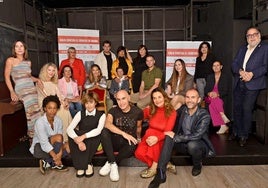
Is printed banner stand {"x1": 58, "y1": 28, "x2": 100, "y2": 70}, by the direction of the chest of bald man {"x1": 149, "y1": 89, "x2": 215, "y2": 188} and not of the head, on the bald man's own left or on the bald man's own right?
on the bald man's own right

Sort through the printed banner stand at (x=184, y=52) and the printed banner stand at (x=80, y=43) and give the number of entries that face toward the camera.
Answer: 2

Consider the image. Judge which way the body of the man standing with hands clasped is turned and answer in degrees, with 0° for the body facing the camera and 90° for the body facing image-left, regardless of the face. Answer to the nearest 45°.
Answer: approximately 45°

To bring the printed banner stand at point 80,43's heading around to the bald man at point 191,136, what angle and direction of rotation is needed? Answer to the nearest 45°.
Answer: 0° — it already faces them

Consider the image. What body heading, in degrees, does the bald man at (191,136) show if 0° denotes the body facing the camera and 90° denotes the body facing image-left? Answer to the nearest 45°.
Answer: approximately 45°

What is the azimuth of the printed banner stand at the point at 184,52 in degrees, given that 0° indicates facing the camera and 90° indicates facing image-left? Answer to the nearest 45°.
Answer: approximately 0°

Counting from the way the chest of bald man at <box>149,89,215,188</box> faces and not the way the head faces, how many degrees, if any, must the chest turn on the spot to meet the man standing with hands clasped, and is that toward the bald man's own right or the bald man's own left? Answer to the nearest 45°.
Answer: approximately 180°

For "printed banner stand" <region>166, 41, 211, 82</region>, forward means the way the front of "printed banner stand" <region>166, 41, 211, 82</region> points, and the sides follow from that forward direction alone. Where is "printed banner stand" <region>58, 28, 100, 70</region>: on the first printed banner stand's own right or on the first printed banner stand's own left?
on the first printed banner stand's own right

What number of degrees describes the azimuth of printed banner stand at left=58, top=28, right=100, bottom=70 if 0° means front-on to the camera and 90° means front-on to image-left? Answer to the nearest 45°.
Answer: approximately 0°

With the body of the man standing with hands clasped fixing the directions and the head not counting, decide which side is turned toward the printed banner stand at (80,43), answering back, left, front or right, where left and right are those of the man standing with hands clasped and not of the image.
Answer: right
